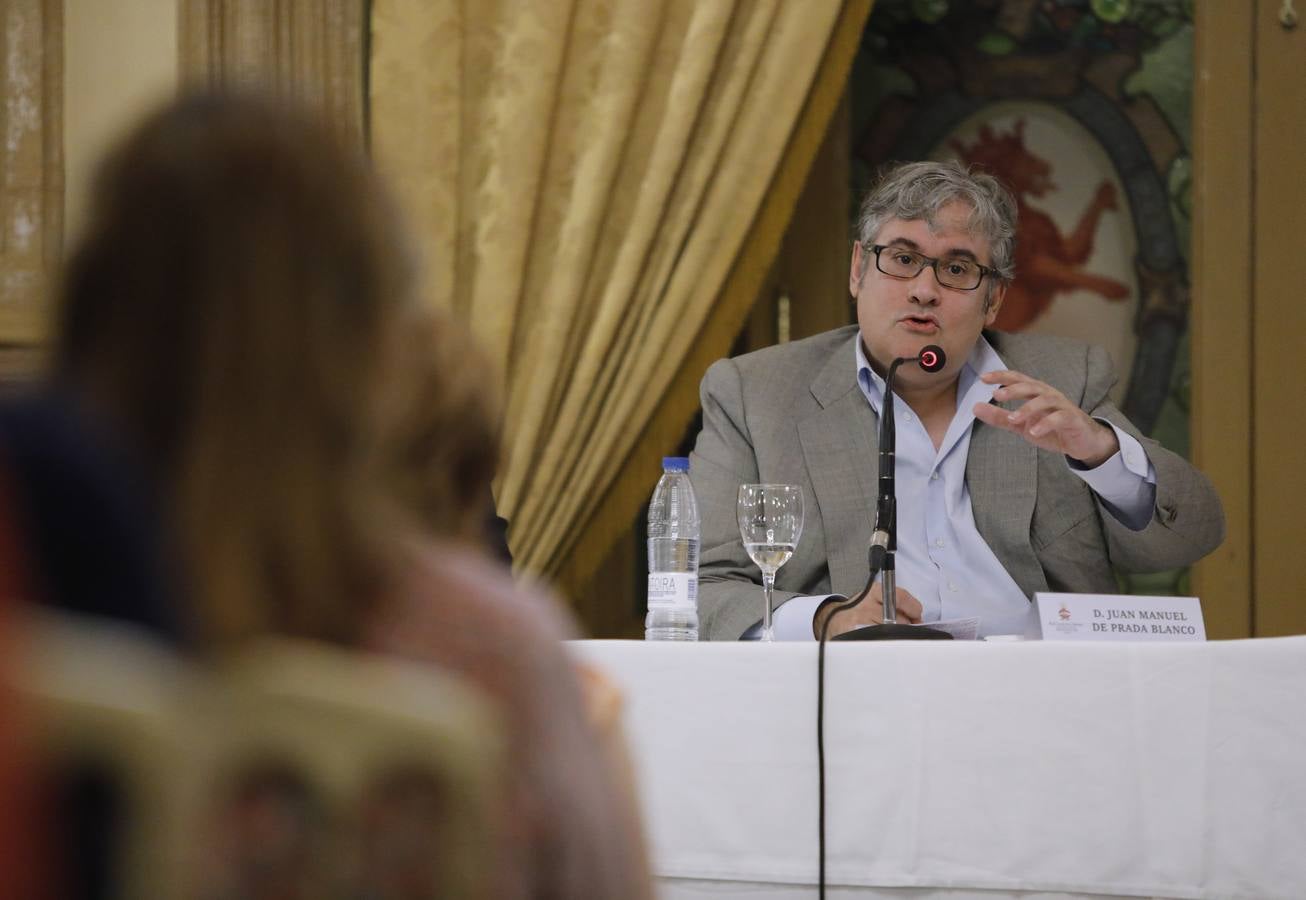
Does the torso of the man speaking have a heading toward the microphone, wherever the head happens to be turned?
yes

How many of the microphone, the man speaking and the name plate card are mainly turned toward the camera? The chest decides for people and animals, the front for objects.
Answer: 2

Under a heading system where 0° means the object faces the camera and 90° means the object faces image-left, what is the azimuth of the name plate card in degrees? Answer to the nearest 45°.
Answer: approximately 0°

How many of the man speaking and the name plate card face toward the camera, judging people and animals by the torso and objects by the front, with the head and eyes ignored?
2

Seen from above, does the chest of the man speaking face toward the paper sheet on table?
yes

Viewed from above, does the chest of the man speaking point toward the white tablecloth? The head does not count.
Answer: yes

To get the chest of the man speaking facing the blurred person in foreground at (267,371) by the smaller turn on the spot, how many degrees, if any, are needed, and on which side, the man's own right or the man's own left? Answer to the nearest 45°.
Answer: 0° — they already face them
